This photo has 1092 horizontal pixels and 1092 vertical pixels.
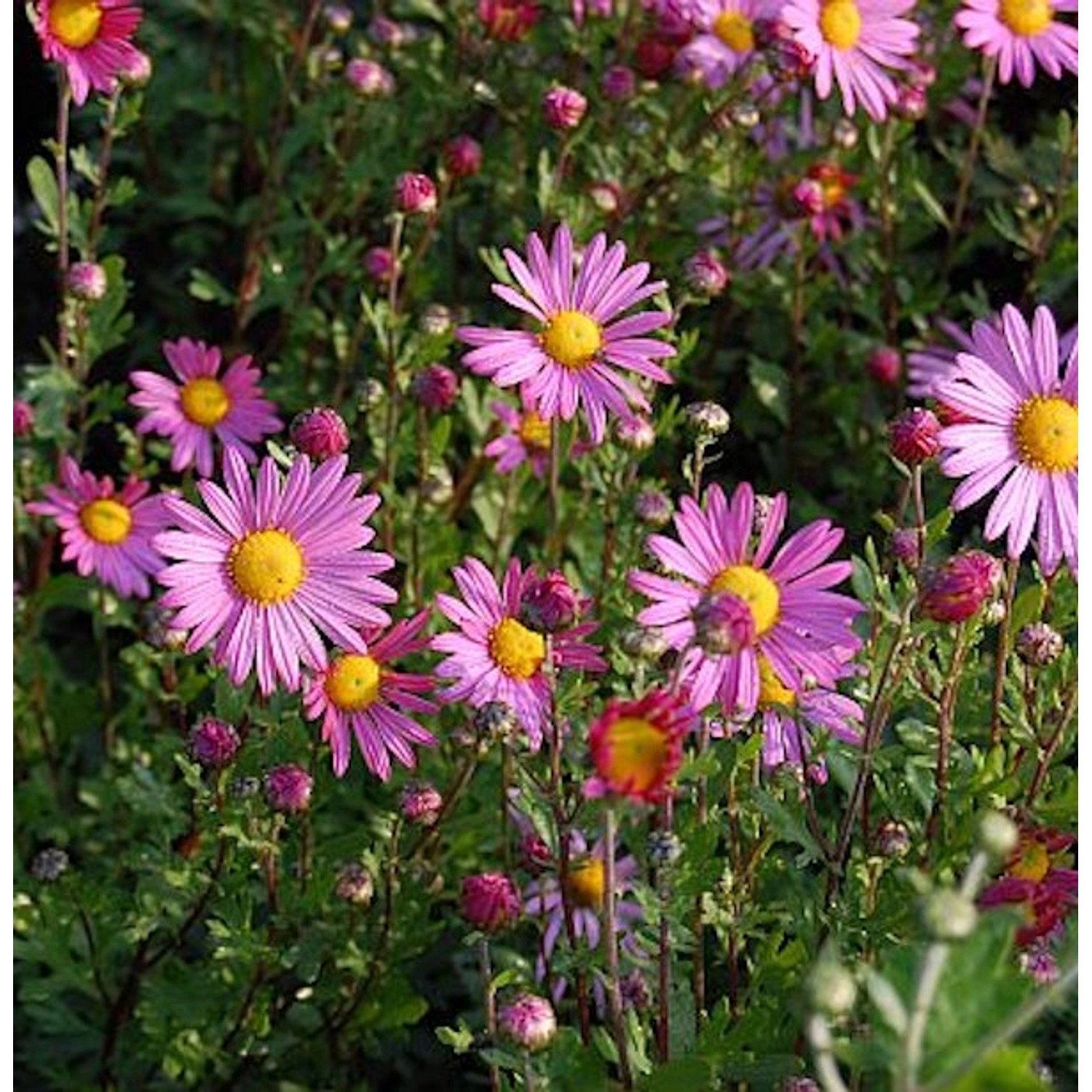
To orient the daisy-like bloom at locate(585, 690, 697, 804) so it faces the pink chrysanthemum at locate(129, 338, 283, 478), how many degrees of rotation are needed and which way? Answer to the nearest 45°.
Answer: approximately 135° to its right

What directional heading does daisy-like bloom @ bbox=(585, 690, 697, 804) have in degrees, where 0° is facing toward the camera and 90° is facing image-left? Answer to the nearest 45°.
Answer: approximately 0°

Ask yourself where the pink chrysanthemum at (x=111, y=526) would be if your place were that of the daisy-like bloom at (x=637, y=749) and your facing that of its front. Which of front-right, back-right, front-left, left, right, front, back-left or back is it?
back-right

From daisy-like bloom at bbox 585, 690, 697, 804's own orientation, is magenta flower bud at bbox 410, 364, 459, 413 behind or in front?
behind

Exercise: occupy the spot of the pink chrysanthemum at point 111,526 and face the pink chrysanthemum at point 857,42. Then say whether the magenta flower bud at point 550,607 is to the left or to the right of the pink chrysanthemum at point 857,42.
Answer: right
